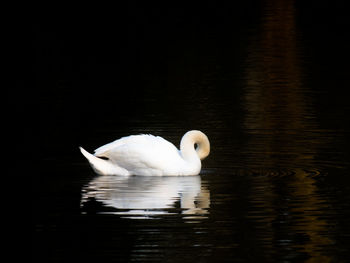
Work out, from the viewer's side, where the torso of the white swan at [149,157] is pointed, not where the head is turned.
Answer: to the viewer's right
